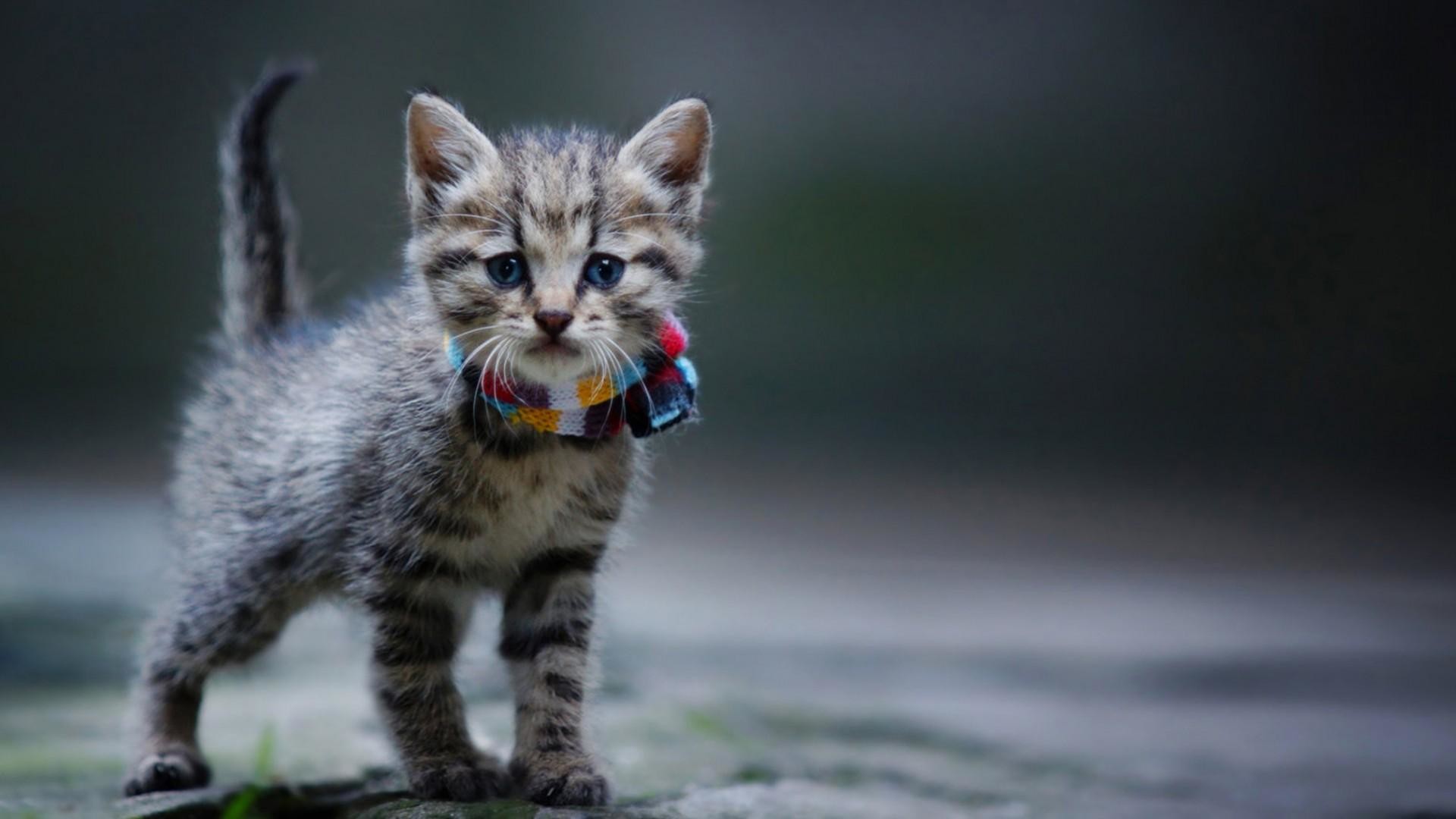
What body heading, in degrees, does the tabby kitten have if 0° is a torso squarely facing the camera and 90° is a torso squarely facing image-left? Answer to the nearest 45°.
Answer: approximately 315°
